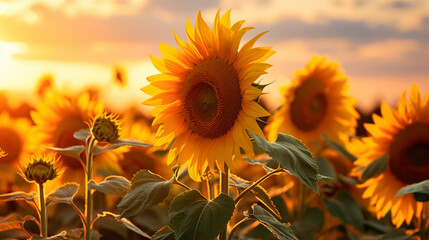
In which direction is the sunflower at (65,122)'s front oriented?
toward the camera

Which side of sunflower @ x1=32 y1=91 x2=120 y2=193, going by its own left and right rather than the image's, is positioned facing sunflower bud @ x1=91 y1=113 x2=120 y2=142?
front

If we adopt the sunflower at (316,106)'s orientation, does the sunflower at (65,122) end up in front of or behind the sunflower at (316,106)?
in front

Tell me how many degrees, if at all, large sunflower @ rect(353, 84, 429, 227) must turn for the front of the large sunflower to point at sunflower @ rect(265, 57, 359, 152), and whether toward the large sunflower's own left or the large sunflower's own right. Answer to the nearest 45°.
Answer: approximately 135° to the large sunflower's own right

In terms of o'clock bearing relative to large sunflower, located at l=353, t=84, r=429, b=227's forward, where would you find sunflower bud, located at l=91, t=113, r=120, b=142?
The sunflower bud is roughly at 1 o'clock from the large sunflower.

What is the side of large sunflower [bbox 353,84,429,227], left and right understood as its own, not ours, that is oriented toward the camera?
front

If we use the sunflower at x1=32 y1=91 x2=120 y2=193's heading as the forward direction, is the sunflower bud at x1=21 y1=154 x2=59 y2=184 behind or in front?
in front

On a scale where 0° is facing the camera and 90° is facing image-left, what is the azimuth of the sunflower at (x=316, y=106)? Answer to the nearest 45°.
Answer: approximately 45°

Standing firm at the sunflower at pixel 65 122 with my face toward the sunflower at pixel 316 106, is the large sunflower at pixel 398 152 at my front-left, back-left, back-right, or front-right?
front-right

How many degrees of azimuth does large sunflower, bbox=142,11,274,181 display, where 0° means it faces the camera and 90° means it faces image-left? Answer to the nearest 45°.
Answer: approximately 45°

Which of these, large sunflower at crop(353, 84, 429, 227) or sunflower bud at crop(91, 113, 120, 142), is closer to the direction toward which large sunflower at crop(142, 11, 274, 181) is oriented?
the sunflower bud

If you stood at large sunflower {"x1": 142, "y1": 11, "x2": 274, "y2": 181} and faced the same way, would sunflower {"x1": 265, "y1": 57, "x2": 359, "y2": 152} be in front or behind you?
behind

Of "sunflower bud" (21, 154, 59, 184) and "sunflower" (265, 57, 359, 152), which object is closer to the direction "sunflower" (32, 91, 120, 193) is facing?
the sunflower bud
